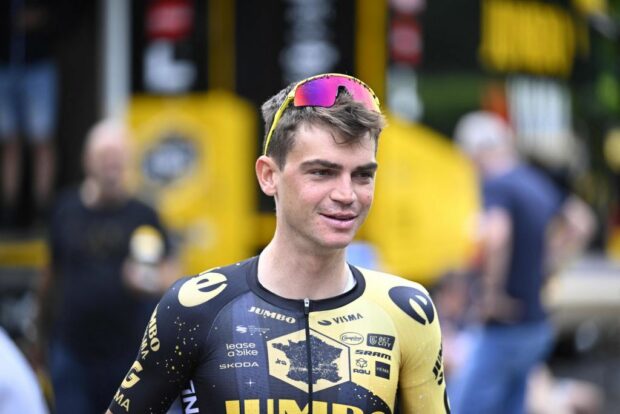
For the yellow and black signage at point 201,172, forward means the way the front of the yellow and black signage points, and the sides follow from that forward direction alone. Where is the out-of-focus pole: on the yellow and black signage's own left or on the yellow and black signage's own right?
on the yellow and black signage's own right

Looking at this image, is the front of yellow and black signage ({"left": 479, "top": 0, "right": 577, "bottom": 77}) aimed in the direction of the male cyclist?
yes
